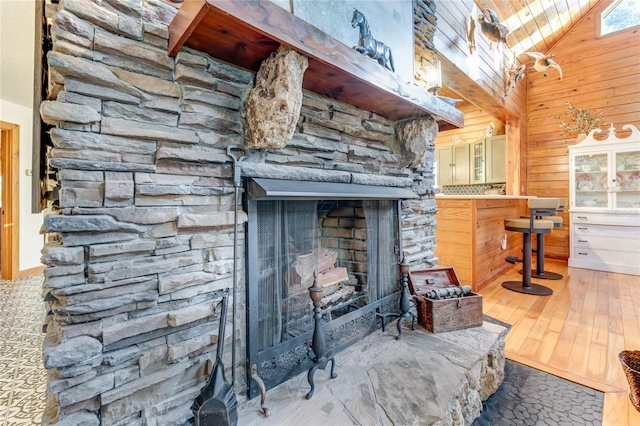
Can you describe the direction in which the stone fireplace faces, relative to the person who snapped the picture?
facing the viewer and to the right of the viewer

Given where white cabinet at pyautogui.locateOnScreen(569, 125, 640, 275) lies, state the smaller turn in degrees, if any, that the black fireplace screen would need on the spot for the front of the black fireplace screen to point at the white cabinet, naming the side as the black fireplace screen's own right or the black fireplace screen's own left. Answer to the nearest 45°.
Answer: approximately 90° to the black fireplace screen's own left

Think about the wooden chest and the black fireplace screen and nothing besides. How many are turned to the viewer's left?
0

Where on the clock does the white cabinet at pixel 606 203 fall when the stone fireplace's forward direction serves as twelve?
The white cabinet is roughly at 10 o'clock from the stone fireplace.

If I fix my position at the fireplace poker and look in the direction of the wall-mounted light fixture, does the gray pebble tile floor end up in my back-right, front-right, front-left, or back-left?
front-right

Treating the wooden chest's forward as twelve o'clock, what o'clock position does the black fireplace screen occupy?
The black fireplace screen is roughly at 3 o'clock from the wooden chest.

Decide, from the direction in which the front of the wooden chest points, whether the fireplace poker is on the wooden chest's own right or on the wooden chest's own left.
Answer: on the wooden chest's own right

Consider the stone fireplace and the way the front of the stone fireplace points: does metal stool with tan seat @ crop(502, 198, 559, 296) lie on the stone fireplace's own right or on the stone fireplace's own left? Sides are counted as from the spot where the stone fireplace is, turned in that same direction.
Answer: on the stone fireplace's own left
